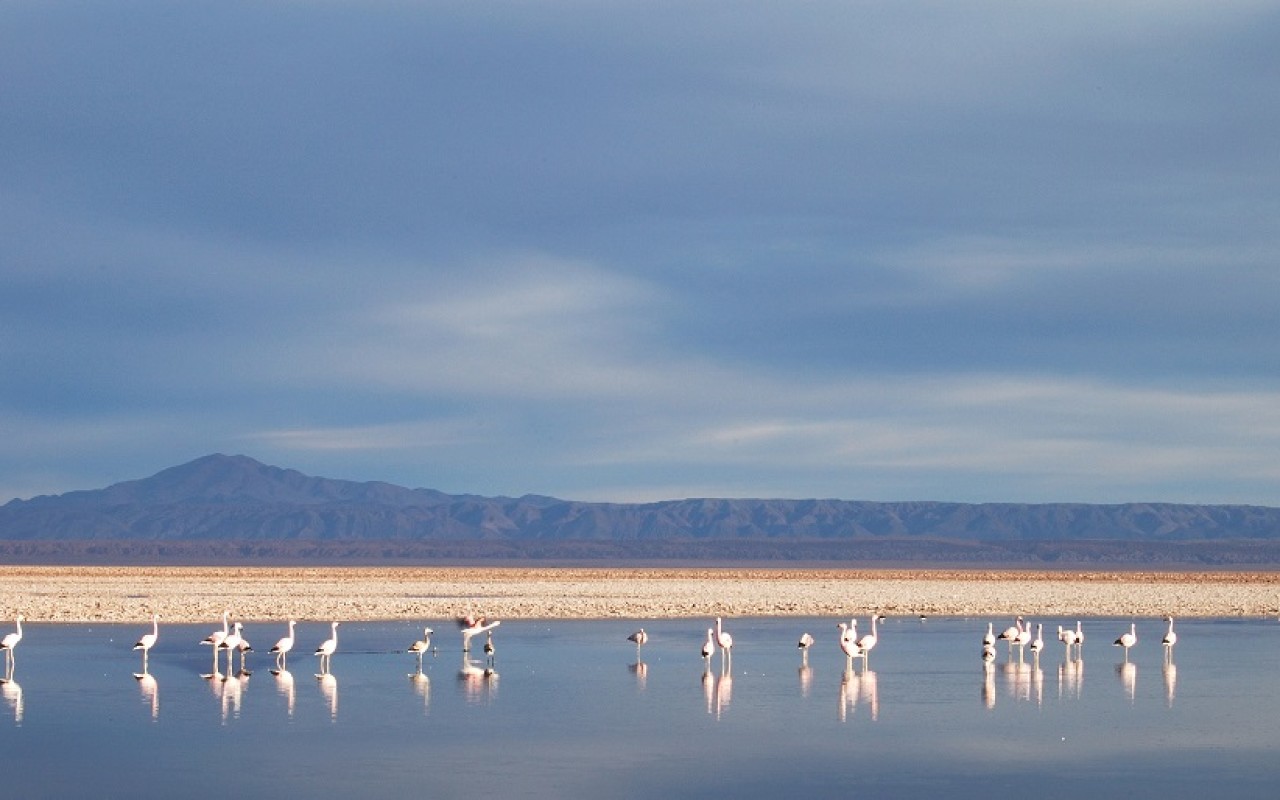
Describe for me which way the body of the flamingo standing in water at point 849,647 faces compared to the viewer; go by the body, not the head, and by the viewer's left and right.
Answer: facing to the left of the viewer
